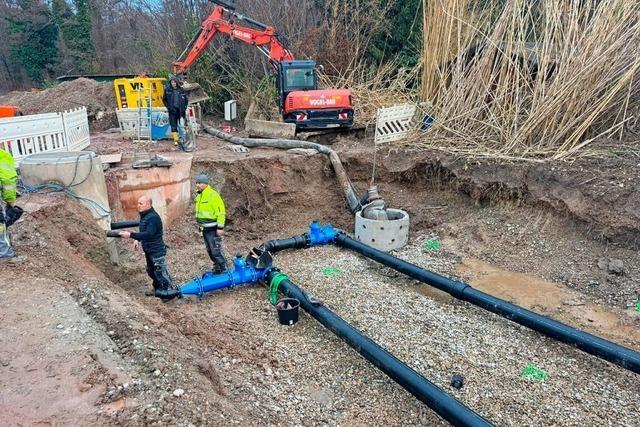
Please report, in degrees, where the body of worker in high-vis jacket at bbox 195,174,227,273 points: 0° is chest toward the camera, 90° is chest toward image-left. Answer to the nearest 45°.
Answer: approximately 45°

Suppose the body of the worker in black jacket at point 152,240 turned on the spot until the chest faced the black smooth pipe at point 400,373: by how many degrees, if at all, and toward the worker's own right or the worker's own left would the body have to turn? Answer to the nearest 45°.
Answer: approximately 135° to the worker's own left

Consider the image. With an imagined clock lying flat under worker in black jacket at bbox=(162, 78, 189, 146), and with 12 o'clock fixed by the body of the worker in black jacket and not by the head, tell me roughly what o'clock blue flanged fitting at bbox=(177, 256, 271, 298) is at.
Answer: The blue flanged fitting is roughly at 12 o'clock from the worker in black jacket.

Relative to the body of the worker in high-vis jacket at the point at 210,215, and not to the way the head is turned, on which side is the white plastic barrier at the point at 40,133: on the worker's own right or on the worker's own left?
on the worker's own right

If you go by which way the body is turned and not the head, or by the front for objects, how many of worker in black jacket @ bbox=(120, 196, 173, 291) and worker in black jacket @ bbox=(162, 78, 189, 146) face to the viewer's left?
1

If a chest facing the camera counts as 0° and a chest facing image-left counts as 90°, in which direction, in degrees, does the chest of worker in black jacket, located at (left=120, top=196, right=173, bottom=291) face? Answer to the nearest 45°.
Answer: approximately 90°

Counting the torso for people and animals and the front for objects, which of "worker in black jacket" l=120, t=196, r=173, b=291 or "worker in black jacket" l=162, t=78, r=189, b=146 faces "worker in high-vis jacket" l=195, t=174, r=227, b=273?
"worker in black jacket" l=162, t=78, r=189, b=146

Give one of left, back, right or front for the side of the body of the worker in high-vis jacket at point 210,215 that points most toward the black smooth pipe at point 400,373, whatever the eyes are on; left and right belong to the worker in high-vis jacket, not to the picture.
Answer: left

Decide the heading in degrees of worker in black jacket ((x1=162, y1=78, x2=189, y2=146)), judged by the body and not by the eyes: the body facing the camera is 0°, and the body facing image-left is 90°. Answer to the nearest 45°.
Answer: approximately 0°

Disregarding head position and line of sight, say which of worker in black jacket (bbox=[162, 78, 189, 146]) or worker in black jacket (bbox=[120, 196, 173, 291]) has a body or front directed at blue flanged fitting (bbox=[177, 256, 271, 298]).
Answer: worker in black jacket (bbox=[162, 78, 189, 146])

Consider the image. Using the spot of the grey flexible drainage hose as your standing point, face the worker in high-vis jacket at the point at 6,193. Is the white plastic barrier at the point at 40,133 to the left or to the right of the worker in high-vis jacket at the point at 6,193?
right

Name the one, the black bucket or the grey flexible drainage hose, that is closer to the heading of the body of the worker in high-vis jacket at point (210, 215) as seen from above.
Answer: the black bucket

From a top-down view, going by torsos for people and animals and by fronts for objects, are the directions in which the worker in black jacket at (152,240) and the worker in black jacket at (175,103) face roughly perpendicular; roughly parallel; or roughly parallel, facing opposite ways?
roughly perpendicular

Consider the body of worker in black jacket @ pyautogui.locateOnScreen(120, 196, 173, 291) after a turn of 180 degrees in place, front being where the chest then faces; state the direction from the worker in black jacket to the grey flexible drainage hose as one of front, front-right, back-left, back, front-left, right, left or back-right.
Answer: front-left
